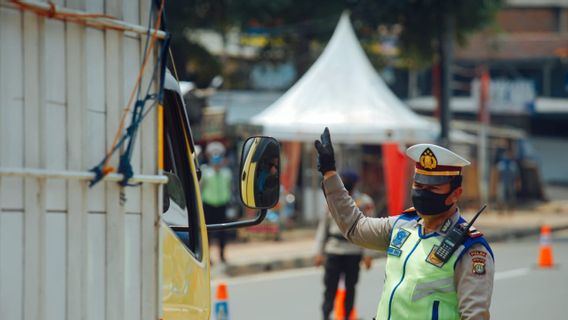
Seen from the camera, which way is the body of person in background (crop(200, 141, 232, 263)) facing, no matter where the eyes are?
toward the camera

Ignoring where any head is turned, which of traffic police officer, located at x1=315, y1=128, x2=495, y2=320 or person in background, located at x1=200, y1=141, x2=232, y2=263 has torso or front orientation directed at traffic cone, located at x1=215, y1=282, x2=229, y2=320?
the person in background

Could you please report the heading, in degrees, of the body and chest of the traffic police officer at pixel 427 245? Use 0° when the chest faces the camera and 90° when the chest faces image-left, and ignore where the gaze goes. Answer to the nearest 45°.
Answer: approximately 45°

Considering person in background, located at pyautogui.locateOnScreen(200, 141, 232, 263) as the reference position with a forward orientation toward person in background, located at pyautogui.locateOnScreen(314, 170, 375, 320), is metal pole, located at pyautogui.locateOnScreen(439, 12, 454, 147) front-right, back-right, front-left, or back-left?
back-left

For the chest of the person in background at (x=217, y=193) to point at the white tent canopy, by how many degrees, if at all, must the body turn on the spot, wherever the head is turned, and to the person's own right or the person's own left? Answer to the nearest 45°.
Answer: approximately 135° to the person's own left

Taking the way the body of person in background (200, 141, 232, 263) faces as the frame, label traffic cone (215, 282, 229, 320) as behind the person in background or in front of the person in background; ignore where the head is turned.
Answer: in front

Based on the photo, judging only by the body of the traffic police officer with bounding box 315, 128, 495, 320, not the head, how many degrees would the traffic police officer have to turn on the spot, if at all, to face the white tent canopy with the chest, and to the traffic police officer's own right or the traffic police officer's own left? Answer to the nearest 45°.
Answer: approximately 135° to the traffic police officer's own right

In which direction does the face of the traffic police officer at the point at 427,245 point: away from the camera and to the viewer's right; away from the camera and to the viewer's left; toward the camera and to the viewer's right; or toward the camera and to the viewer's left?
toward the camera and to the viewer's left

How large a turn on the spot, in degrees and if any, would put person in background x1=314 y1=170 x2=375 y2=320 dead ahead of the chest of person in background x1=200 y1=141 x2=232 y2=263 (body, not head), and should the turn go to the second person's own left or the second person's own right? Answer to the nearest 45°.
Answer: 0° — they already face them

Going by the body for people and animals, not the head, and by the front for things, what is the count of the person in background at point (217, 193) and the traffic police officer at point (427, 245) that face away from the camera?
0

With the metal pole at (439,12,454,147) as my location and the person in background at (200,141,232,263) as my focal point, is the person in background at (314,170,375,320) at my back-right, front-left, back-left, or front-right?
front-left

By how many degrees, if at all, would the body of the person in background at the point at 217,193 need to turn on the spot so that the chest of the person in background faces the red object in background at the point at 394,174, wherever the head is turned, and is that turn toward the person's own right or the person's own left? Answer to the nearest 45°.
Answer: approximately 135° to the person's own left
